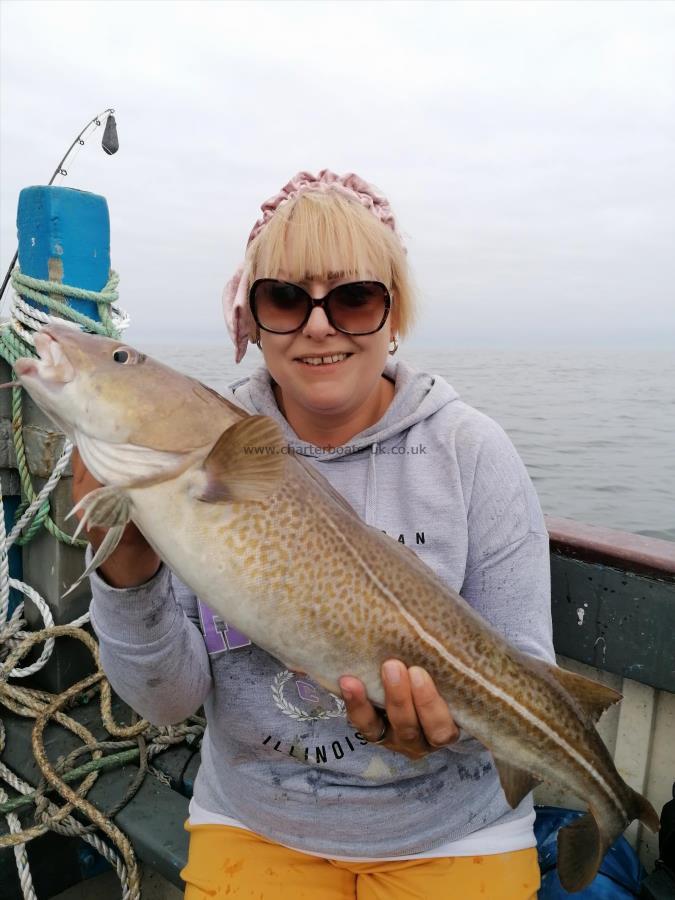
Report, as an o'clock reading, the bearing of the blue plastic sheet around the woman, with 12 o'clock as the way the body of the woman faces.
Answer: The blue plastic sheet is roughly at 9 o'clock from the woman.

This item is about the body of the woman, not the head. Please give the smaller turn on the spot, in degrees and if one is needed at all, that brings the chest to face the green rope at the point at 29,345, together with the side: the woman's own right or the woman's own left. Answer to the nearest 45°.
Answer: approximately 135° to the woman's own right

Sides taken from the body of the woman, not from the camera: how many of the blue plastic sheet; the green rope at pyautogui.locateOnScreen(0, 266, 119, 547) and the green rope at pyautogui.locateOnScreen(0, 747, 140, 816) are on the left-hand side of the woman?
1

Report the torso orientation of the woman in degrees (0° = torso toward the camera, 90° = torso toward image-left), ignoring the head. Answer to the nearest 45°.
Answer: approximately 0°

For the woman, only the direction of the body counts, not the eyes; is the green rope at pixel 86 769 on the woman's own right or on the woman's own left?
on the woman's own right
